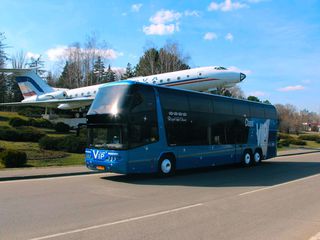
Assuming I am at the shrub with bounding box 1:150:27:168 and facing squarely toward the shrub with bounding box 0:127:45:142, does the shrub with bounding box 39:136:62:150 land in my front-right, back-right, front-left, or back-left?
front-right

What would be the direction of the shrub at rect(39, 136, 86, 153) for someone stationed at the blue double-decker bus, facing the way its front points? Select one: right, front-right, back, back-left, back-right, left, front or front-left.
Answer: right

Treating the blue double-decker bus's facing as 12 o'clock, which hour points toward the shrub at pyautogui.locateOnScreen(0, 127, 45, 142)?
The shrub is roughly at 3 o'clock from the blue double-decker bus.

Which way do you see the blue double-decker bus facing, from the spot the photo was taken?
facing the viewer and to the left of the viewer

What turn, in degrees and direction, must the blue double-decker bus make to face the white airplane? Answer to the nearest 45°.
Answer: approximately 135° to its right

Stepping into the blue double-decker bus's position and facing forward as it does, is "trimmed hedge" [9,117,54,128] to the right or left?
on its right

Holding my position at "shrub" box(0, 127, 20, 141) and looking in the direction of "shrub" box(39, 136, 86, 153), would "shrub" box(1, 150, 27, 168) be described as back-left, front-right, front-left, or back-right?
front-right

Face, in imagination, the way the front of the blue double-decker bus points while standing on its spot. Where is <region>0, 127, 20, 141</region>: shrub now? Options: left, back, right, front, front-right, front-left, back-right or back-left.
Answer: right

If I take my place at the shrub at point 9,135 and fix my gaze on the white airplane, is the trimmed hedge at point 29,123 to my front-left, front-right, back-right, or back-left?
front-left

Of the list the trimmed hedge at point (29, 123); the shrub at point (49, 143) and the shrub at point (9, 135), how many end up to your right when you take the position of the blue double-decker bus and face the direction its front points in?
3

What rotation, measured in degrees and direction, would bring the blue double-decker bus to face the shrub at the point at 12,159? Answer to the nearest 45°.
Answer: approximately 45° to its right

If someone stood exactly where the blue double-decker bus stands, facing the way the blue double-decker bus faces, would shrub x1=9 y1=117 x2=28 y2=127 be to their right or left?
on their right

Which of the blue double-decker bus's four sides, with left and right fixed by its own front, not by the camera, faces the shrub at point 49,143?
right

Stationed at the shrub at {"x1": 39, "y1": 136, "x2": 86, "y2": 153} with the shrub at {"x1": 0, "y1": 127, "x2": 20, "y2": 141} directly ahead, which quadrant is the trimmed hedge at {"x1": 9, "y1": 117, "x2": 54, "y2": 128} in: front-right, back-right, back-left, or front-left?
front-right
